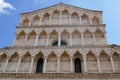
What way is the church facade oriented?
toward the camera
